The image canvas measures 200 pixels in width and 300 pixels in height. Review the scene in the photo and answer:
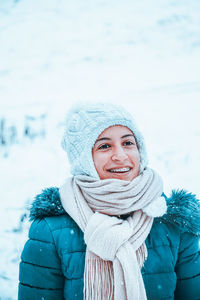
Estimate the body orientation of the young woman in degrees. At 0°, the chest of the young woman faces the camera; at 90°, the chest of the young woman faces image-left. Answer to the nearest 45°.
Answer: approximately 0°
